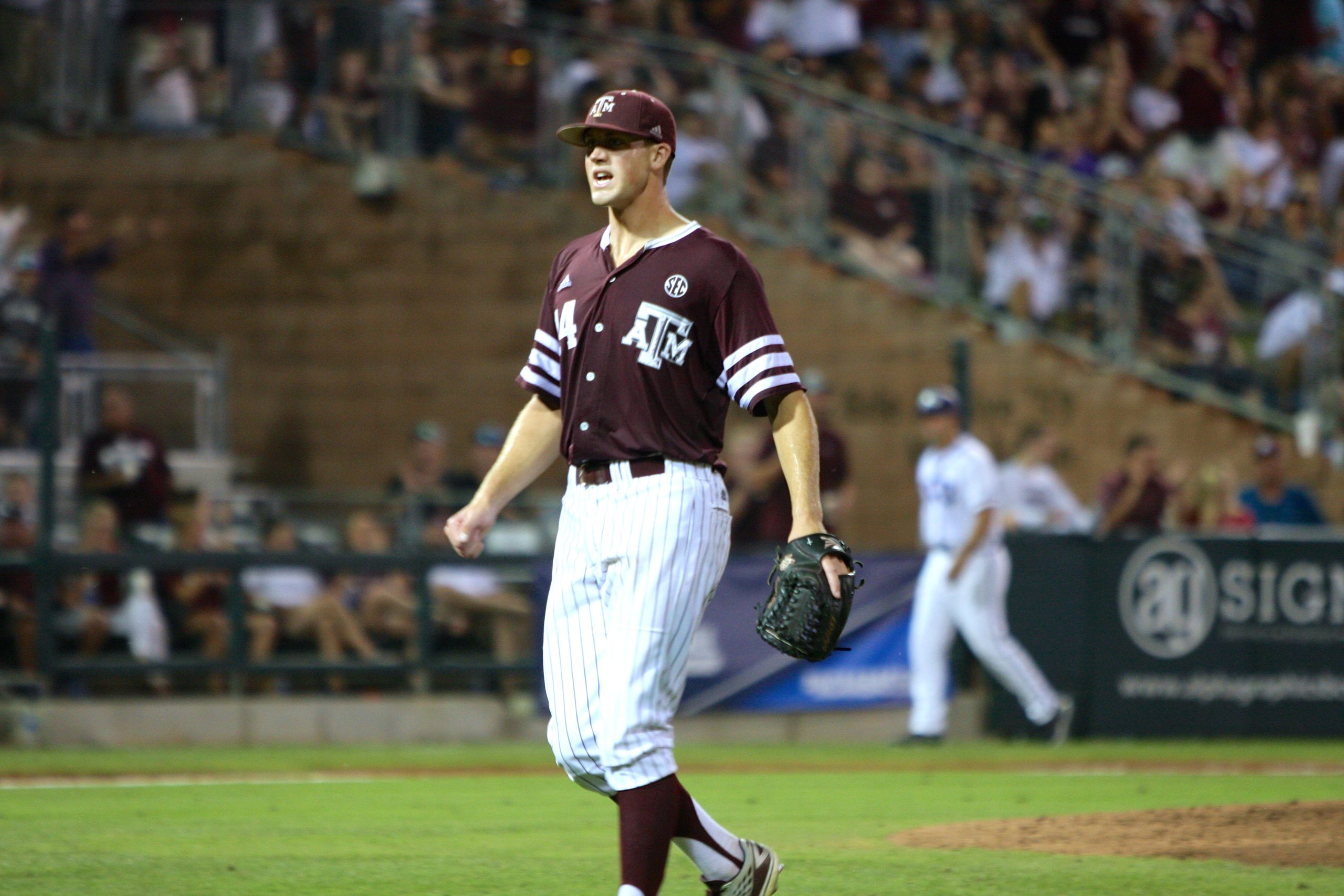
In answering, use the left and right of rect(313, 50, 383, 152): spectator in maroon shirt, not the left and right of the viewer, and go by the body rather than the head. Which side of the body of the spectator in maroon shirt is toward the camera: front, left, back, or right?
front

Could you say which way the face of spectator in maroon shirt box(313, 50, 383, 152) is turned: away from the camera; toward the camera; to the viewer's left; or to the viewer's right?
toward the camera

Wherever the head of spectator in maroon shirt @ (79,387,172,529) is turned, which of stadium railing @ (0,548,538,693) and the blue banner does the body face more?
the stadium railing

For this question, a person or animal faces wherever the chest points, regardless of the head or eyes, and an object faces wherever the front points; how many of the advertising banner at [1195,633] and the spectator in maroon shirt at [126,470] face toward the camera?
2

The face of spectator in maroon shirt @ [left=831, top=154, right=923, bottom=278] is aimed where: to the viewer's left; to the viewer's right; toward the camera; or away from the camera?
toward the camera

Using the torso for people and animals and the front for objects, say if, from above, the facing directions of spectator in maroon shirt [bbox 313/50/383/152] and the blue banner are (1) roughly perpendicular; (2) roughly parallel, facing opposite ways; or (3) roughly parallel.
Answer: roughly parallel

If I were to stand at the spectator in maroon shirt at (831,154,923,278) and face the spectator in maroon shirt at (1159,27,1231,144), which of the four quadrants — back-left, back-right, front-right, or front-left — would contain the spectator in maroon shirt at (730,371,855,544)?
back-right

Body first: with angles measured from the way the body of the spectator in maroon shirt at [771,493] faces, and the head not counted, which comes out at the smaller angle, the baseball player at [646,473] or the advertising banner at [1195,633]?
the baseball player

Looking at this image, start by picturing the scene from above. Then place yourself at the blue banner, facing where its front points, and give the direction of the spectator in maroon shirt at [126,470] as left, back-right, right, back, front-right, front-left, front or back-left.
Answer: right

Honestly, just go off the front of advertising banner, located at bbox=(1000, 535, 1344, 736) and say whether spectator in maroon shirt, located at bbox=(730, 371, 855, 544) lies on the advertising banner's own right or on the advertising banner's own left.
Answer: on the advertising banner's own right

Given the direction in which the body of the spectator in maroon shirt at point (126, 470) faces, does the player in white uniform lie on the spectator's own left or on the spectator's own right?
on the spectator's own left

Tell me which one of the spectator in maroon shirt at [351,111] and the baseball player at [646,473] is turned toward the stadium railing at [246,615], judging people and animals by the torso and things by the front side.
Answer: the spectator in maroon shirt

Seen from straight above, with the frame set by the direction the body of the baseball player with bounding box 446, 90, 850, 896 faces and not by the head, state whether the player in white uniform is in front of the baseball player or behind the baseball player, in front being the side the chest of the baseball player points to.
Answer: behind

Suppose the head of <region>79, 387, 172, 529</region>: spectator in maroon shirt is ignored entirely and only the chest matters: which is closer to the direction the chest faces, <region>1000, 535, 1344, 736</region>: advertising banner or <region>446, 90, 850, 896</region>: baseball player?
the baseball player

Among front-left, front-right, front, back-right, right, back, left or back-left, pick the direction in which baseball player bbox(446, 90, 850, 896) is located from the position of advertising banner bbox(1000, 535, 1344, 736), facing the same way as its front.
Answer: front

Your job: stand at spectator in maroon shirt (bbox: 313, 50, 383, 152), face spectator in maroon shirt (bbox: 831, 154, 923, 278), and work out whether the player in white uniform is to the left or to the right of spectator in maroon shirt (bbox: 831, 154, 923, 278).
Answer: right
